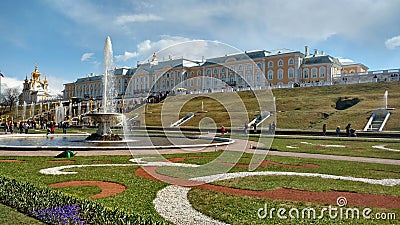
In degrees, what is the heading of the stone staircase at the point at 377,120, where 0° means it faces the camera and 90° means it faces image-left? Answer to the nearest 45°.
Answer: approximately 45°

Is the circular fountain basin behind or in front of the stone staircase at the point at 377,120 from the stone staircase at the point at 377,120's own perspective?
in front

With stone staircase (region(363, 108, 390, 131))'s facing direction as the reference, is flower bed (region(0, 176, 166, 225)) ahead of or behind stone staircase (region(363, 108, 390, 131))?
ahead
